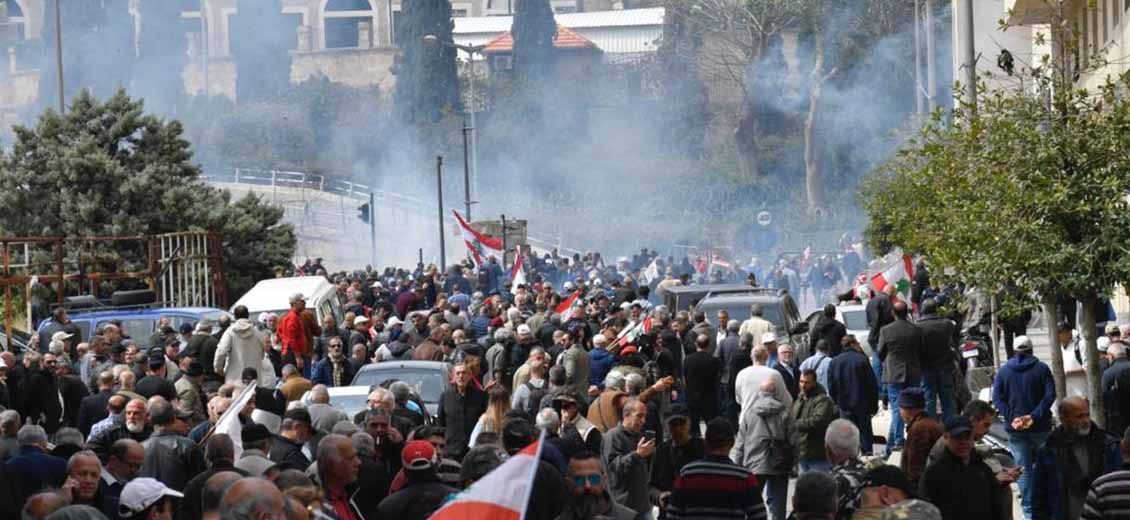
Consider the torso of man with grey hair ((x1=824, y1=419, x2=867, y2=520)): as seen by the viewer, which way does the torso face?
away from the camera

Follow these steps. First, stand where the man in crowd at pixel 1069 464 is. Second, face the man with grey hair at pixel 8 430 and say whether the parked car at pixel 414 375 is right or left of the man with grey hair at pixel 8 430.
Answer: right

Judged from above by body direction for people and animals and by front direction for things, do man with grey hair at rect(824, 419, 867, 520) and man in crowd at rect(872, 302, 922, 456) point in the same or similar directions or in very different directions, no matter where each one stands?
same or similar directions

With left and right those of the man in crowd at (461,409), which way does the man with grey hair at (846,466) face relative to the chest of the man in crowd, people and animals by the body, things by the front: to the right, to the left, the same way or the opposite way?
the opposite way

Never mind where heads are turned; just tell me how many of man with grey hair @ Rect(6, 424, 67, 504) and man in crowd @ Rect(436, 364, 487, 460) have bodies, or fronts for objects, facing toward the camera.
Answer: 1

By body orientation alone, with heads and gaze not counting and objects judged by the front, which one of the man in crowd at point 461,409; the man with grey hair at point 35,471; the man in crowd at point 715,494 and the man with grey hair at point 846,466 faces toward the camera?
the man in crowd at point 461,409

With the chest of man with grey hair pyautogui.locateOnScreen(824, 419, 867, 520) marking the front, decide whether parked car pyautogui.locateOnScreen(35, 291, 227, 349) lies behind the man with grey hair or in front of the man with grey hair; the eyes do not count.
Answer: in front

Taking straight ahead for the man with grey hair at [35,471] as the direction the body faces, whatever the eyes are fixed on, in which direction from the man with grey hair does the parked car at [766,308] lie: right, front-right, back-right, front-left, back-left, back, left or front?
front-right

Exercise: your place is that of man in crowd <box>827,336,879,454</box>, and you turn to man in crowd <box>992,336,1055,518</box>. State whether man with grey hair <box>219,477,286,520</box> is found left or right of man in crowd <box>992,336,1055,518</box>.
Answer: right

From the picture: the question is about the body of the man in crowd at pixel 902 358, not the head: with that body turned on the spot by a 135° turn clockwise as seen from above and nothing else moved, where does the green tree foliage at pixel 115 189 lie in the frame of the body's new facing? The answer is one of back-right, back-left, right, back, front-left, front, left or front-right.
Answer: back

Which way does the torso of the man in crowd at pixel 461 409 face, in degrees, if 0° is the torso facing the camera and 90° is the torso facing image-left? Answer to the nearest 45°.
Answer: approximately 0°

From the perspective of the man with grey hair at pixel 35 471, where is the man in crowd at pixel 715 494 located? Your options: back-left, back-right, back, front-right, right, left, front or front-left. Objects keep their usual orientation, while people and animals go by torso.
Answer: back-right

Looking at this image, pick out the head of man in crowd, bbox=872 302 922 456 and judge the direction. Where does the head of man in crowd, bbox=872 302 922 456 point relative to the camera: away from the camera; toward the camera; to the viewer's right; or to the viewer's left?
away from the camera

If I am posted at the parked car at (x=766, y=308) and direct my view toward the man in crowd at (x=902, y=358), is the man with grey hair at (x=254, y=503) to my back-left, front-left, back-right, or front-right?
front-right

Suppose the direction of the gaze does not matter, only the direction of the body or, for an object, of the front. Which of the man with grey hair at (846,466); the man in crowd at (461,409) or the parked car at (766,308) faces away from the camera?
the man with grey hair

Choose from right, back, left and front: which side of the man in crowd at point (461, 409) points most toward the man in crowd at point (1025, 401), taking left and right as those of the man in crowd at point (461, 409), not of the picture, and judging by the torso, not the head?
left
